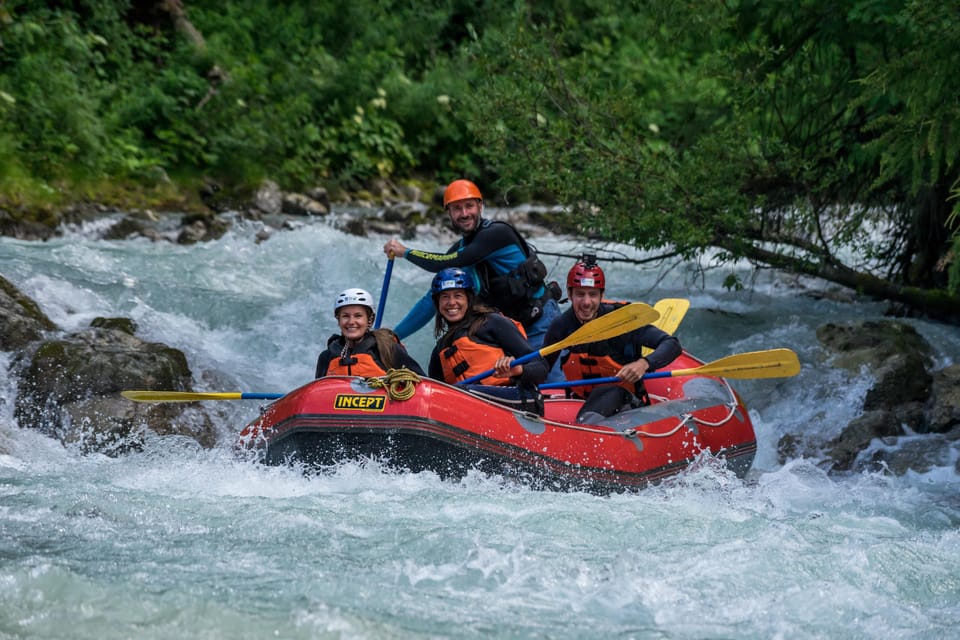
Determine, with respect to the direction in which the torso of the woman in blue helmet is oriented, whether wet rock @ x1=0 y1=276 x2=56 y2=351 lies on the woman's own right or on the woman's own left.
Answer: on the woman's own right

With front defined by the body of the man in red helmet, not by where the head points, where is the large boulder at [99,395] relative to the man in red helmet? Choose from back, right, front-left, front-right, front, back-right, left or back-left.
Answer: right

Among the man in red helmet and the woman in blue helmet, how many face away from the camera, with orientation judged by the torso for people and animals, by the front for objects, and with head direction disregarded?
0

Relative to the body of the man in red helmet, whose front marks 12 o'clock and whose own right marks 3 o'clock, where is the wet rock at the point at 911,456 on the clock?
The wet rock is roughly at 8 o'clock from the man in red helmet.

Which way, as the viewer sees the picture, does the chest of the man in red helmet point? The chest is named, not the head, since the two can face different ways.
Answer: toward the camera

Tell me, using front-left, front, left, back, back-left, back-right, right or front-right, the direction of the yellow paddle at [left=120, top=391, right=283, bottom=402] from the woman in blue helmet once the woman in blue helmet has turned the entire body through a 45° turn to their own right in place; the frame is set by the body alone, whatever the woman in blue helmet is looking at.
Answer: front

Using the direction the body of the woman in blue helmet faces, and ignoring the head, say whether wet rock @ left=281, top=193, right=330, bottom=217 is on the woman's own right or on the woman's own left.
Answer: on the woman's own right

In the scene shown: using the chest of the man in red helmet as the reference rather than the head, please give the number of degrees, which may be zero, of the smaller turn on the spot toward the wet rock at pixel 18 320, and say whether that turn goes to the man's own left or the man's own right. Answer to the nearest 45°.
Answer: approximately 90° to the man's own right

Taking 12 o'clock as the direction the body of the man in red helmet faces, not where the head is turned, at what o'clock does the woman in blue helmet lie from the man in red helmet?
The woman in blue helmet is roughly at 2 o'clock from the man in red helmet.
